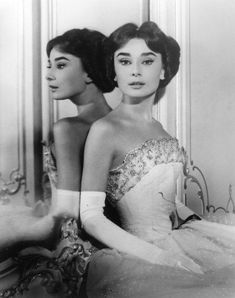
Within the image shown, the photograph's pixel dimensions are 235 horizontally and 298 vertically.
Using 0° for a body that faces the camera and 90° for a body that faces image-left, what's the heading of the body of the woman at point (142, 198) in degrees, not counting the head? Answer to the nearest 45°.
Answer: approximately 315°

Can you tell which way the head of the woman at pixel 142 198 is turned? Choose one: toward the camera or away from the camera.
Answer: toward the camera
